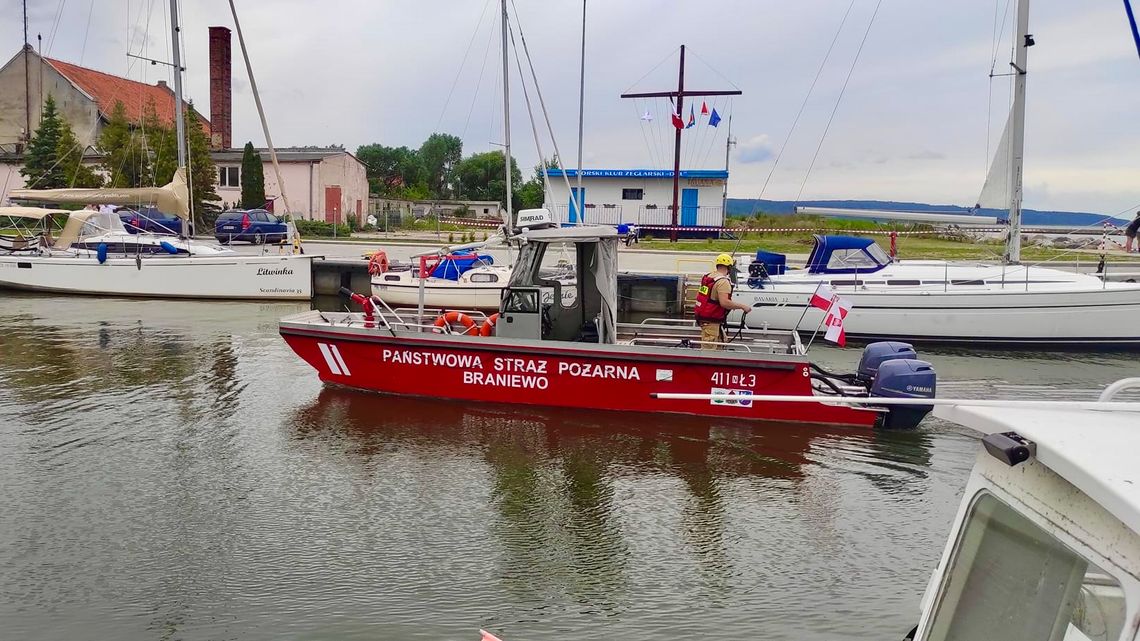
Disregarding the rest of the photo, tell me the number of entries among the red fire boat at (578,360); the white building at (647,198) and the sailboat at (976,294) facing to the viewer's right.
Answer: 1

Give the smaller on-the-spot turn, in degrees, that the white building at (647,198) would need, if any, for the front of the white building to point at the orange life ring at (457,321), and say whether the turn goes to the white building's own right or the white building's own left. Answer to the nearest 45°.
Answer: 0° — it already faces it

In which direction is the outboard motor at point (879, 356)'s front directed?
to the viewer's left

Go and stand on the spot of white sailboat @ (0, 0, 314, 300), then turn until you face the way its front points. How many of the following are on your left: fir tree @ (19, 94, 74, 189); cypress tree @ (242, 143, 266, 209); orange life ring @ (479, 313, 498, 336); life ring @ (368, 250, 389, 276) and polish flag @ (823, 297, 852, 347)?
2

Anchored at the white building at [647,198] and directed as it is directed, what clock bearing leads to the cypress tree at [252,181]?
The cypress tree is roughly at 3 o'clock from the white building.

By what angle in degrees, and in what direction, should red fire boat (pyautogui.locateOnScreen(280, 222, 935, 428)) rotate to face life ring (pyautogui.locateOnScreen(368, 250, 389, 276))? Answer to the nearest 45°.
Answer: approximately 45° to its right

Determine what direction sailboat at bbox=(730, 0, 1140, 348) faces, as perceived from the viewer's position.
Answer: facing to the right of the viewer

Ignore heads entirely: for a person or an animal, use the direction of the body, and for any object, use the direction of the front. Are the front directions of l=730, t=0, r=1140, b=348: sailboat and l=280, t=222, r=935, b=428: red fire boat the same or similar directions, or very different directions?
very different directions

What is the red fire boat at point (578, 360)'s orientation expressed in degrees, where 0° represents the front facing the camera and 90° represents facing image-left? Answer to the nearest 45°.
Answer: approximately 90°

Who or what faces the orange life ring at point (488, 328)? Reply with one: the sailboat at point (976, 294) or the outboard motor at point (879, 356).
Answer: the outboard motor

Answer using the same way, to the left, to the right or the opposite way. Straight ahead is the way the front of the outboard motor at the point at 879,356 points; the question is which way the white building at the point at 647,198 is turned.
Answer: to the left

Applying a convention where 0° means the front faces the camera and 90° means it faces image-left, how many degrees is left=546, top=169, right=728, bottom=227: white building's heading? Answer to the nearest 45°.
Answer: approximately 0°

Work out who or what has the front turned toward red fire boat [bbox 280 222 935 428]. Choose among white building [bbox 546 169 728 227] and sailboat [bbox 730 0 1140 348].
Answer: the white building

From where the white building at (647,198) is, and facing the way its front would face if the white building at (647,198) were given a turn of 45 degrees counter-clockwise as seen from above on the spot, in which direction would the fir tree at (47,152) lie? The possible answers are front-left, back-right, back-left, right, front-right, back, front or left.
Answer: back-right

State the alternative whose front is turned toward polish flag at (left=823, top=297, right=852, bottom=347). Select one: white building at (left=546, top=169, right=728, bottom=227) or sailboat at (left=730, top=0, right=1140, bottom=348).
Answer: the white building
